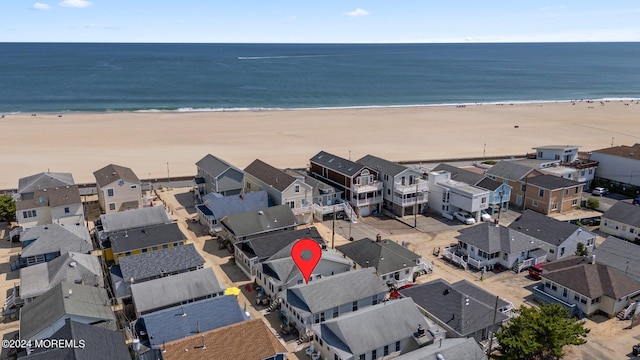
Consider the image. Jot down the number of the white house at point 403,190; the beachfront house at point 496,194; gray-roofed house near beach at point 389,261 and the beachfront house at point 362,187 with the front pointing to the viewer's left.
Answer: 0

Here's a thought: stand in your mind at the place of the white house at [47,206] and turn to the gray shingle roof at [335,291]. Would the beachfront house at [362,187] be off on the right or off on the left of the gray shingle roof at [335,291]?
left
